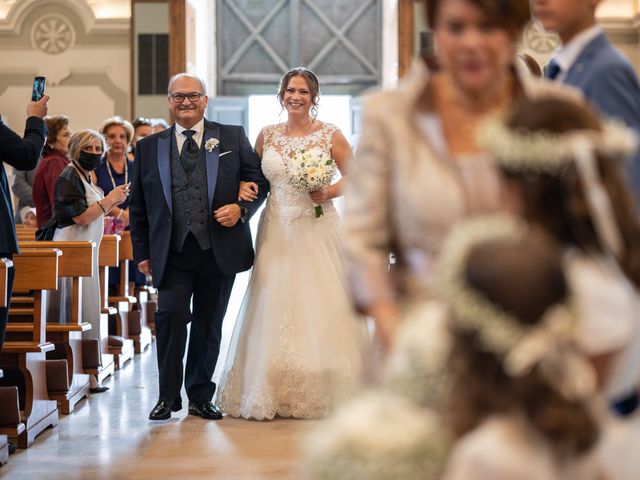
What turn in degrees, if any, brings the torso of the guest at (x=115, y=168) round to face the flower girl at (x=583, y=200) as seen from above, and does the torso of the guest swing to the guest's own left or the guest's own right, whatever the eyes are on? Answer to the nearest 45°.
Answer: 0° — they already face them

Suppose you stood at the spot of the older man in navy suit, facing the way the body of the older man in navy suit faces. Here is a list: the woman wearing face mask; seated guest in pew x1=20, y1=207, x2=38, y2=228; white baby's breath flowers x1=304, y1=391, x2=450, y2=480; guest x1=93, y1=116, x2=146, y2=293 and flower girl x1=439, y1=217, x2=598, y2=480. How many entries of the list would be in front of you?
2

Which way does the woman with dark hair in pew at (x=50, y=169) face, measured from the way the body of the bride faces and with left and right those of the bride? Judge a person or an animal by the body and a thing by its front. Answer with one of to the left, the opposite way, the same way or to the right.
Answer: to the left

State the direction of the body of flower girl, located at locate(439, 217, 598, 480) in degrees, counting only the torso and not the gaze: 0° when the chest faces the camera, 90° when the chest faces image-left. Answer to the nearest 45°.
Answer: approximately 135°

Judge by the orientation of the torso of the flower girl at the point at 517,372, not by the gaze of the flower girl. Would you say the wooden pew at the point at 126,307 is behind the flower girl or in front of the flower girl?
in front

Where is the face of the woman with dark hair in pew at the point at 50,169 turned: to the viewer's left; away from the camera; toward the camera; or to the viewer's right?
to the viewer's right

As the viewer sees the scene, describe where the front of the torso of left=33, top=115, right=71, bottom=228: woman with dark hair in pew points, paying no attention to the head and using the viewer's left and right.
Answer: facing to the right of the viewer

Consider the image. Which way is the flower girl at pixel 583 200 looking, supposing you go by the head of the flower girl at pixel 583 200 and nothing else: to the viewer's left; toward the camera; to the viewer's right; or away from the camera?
away from the camera

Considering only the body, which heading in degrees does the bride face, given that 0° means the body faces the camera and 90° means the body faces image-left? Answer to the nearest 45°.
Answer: approximately 0°
